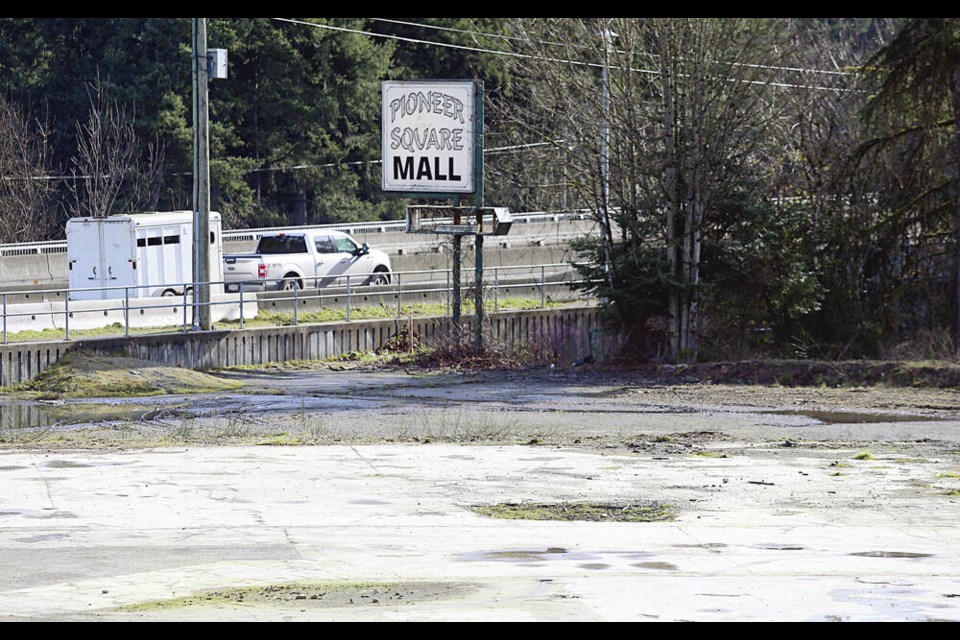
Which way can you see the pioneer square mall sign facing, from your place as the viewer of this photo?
facing the viewer

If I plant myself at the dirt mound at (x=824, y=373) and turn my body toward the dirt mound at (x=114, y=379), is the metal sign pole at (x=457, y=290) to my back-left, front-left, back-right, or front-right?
front-right

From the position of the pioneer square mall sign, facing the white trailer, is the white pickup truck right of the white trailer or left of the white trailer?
right

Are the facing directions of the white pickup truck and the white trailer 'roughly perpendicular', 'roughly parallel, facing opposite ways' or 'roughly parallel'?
roughly parallel

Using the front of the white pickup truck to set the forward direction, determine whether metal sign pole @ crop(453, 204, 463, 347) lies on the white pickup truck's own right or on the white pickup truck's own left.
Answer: on the white pickup truck's own right

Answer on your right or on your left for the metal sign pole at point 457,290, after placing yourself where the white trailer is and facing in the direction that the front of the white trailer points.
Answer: on your right

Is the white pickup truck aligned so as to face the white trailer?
no

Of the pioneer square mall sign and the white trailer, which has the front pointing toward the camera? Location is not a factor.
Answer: the pioneer square mall sign

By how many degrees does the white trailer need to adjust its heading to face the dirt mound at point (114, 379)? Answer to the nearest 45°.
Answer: approximately 135° to its right

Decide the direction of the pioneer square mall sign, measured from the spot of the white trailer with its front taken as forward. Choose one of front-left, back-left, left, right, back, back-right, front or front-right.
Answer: right

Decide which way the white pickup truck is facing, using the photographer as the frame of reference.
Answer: facing away from the viewer and to the right of the viewer

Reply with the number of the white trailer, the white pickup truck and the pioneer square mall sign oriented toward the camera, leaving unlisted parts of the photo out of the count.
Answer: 1

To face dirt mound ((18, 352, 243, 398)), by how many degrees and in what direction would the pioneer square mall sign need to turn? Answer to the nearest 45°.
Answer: approximately 45° to its right

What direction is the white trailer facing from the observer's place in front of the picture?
facing away from the viewer and to the right of the viewer

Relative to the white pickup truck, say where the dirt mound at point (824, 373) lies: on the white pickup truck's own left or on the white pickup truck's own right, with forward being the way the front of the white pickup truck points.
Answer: on the white pickup truck's own right

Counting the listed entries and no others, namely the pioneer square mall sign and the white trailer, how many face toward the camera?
1

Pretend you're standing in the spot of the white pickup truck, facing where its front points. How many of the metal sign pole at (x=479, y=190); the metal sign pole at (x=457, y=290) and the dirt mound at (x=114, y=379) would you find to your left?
0
